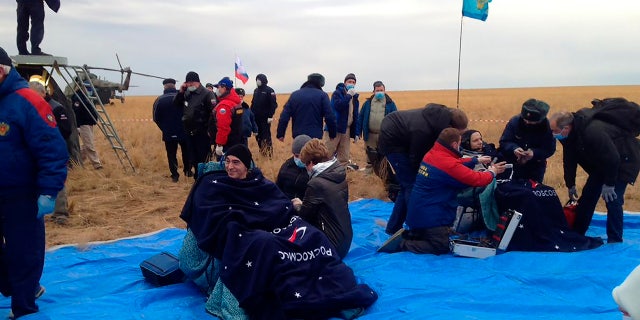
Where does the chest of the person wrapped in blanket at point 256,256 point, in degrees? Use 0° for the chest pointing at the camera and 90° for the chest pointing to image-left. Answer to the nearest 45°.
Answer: approximately 315°

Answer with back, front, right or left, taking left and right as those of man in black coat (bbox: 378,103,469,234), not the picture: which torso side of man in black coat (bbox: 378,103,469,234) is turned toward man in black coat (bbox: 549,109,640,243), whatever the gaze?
front

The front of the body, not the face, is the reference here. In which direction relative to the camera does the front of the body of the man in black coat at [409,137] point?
to the viewer's right

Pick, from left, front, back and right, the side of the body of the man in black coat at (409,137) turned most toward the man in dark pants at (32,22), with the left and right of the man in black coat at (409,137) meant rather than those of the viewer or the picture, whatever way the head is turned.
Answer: back

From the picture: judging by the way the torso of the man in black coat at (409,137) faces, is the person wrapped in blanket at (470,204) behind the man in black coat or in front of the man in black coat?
in front

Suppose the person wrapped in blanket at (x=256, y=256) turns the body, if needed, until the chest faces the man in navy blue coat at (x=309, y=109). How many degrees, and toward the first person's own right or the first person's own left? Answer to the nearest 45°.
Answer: approximately 135° to the first person's own left

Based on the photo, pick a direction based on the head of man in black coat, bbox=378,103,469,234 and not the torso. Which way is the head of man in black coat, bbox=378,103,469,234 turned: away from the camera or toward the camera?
away from the camera

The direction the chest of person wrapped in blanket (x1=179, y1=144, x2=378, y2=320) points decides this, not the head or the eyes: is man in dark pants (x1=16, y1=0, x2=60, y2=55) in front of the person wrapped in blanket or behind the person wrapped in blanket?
behind

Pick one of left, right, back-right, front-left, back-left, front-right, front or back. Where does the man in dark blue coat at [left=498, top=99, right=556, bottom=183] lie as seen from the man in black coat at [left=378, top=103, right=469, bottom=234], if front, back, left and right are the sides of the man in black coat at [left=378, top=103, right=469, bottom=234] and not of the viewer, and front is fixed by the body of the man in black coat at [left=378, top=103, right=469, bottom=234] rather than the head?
front
